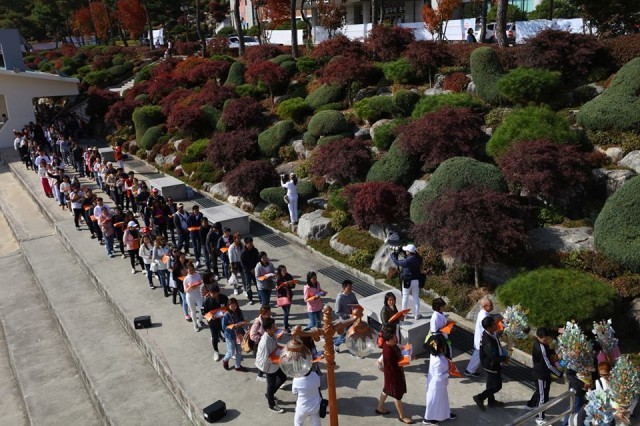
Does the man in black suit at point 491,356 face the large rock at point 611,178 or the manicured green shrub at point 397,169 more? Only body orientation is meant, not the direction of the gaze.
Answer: the large rock

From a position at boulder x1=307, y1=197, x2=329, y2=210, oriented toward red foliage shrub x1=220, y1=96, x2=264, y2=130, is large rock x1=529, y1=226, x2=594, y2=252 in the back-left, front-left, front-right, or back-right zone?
back-right

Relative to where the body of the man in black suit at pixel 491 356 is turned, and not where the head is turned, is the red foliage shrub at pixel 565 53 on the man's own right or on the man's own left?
on the man's own left
